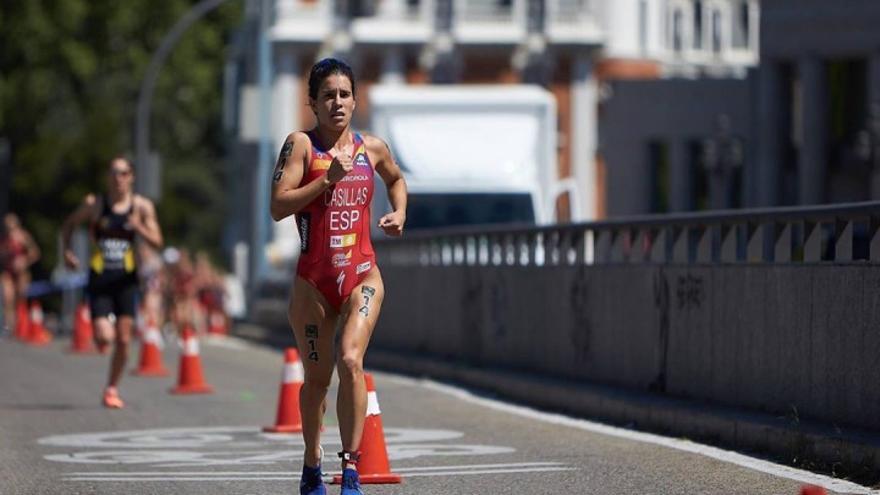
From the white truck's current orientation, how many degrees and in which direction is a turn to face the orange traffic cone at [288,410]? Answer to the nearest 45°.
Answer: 0° — it already faces it

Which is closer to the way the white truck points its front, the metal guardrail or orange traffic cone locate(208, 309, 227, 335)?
the metal guardrail

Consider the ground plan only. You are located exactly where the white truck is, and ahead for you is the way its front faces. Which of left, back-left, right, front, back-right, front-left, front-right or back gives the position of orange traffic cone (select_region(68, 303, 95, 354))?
front

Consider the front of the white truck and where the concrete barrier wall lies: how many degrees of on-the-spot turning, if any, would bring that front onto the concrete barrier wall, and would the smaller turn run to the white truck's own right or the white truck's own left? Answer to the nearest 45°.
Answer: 0° — it already faces it

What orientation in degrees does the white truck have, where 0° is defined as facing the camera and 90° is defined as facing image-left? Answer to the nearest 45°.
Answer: approximately 0°
